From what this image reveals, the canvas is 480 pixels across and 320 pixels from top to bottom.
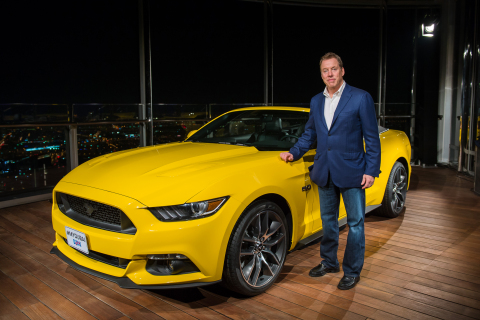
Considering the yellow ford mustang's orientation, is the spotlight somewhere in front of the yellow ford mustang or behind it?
behind

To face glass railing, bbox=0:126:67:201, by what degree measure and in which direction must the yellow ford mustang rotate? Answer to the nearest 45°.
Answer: approximately 90° to its right

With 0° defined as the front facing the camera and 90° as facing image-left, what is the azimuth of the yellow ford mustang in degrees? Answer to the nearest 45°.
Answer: approximately 45°

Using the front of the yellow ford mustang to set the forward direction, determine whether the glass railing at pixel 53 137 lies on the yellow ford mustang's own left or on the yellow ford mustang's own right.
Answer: on the yellow ford mustang's own right
